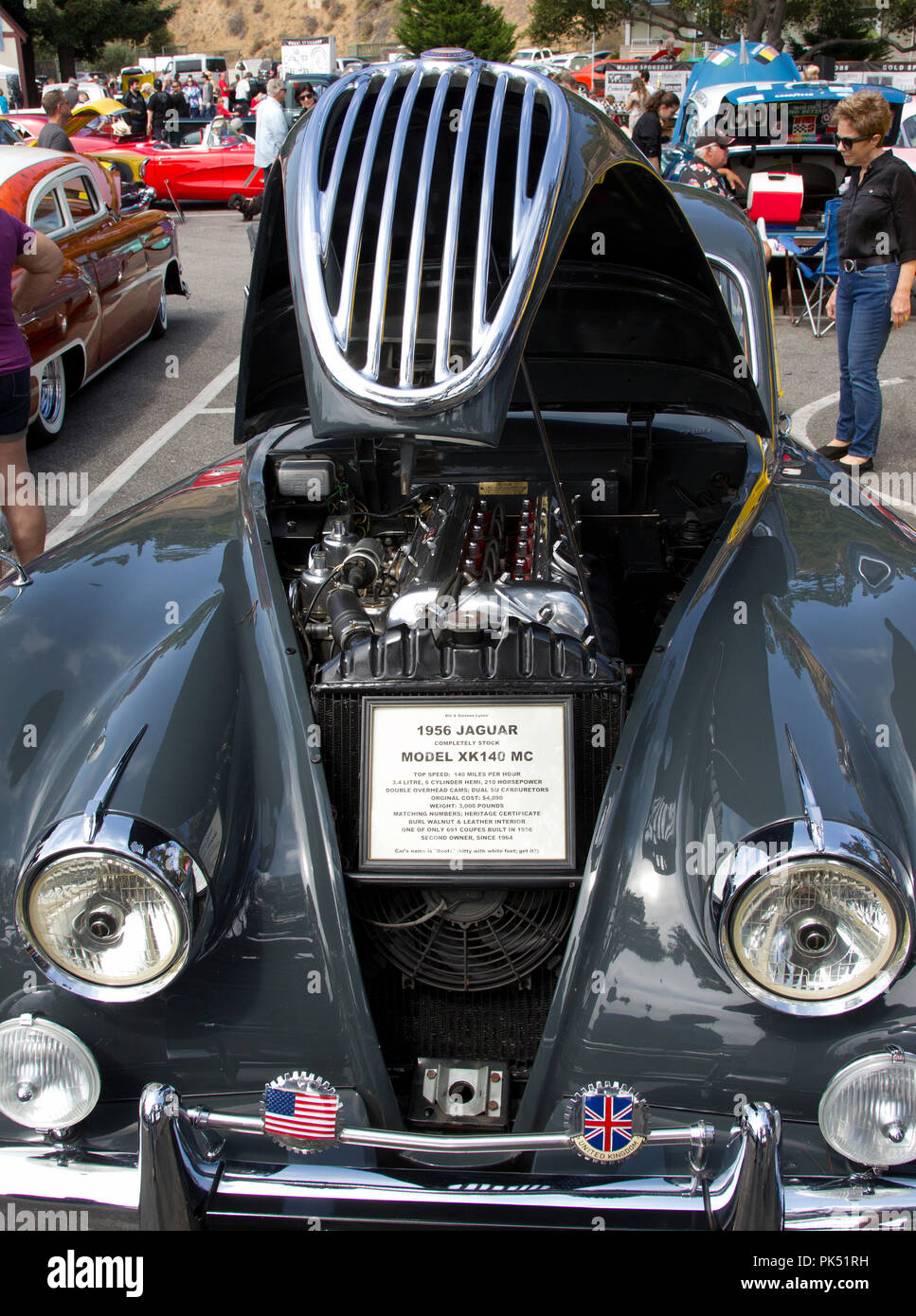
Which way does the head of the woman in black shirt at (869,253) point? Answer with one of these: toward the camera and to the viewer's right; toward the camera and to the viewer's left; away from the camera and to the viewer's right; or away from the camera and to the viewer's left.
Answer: toward the camera and to the viewer's left

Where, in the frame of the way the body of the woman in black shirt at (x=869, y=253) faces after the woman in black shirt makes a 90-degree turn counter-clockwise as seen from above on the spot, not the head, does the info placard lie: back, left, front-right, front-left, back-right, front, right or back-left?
front-right

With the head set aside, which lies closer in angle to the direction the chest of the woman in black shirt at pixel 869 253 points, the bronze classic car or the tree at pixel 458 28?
the bronze classic car

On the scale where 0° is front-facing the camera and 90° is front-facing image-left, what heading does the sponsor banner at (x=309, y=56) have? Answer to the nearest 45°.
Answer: approximately 0°

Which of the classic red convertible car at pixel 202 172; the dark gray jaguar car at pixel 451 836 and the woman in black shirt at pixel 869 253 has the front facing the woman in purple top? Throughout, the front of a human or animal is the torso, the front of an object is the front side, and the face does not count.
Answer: the woman in black shirt

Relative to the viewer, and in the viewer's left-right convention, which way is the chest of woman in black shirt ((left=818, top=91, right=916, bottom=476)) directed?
facing the viewer and to the left of the viewer

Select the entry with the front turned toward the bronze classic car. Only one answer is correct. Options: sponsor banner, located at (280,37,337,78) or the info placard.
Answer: the sponsor banner

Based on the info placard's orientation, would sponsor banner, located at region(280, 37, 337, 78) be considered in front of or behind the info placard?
behind

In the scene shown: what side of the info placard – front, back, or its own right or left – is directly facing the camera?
front
